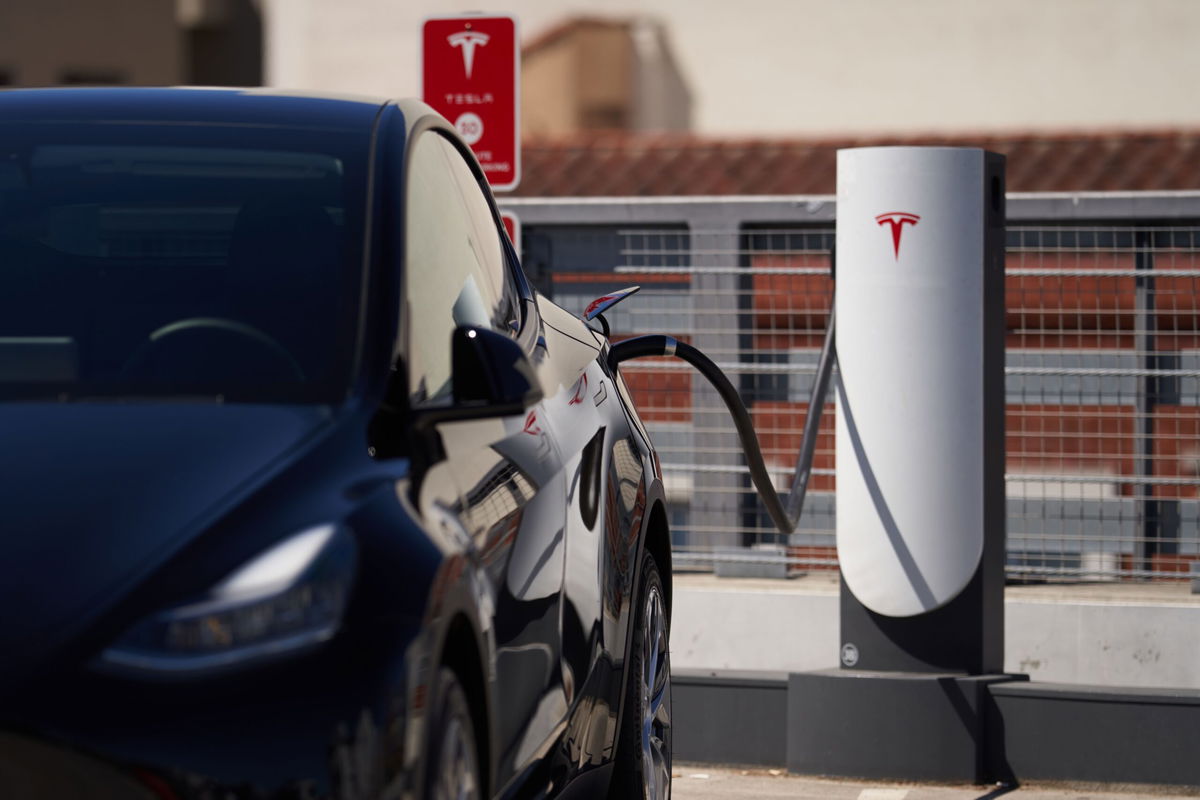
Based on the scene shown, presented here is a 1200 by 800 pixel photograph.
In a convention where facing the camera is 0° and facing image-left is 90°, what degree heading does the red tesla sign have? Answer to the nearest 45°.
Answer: approximately 0°

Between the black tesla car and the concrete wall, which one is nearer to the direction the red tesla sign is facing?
the black tesla car

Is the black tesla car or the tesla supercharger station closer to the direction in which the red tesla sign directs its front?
the black tesla car

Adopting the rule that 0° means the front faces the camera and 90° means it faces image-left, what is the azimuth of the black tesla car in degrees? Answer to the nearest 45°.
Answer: approximately 0°

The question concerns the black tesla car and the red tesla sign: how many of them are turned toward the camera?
2

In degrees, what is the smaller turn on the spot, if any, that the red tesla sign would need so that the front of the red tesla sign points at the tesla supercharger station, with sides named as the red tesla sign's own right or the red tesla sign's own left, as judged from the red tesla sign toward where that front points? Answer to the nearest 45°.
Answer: approximately 45° to the red tesla sign's own left

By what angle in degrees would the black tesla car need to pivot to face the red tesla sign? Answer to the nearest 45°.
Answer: approximately 180°

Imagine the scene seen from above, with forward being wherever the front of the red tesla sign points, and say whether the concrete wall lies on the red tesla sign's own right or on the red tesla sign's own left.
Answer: on the red tesla sign's own left
